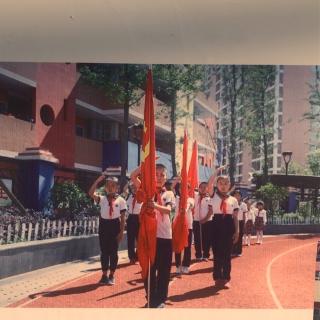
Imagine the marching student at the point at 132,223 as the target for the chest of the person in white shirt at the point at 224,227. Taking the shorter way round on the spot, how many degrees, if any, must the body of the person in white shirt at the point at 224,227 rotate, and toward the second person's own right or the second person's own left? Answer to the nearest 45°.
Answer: approximately 90° to the second person's own right

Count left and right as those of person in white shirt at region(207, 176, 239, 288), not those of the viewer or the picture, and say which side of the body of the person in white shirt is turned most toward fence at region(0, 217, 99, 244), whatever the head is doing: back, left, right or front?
right

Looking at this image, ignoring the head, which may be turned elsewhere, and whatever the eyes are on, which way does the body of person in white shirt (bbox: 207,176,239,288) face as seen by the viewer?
toward the camera

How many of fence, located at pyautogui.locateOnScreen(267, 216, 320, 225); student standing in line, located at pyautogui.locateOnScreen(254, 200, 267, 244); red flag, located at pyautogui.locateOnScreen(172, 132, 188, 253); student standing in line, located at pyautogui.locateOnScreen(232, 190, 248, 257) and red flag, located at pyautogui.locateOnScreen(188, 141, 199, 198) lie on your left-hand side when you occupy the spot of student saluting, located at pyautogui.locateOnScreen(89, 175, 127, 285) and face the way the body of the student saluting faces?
5

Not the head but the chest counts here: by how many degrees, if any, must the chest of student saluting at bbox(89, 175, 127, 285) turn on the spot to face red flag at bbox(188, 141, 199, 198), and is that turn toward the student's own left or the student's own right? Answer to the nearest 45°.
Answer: approximately 90° to the student's own left

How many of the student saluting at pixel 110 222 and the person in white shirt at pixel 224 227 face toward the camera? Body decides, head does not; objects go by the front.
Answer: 2

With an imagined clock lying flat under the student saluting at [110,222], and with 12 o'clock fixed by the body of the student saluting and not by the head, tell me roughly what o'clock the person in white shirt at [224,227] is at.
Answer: The person in white shirt is roughly at 9 o'clock from the student saluting.

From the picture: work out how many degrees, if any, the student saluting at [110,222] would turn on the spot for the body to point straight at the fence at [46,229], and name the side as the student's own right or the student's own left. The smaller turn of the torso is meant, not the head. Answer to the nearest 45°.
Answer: approximately 90° to the student's own right

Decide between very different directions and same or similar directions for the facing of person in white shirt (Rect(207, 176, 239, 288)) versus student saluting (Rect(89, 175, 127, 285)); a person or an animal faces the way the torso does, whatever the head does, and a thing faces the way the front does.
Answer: same or similar directions

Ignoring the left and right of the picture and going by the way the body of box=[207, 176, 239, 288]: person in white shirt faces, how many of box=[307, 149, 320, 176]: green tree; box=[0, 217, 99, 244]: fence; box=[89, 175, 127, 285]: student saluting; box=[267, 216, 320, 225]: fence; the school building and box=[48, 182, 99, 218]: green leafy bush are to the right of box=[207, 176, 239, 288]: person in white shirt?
4

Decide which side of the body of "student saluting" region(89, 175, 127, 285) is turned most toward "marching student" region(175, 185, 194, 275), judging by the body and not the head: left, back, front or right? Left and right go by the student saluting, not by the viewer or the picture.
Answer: left

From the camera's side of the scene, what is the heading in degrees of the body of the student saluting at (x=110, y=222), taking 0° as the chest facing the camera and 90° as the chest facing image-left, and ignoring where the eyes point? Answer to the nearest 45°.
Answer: approximately 0°

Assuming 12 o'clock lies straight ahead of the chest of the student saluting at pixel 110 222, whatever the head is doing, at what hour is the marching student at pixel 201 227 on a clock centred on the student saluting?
The marching student is roughly at 9 o'clock from the student saluting.
